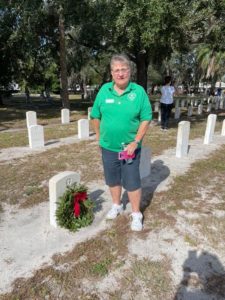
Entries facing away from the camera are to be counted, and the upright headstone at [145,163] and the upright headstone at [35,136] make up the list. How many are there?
0

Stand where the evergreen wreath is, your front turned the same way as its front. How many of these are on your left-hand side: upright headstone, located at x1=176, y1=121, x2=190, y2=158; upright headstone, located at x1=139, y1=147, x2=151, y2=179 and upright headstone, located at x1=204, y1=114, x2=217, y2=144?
3

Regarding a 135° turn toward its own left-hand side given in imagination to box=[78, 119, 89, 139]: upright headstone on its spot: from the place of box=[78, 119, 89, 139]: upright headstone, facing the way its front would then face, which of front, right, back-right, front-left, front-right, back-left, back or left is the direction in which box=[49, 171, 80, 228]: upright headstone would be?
back

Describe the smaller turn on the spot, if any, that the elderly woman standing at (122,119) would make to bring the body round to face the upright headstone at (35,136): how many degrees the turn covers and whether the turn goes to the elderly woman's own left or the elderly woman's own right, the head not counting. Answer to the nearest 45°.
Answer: approximately 135° to the elderly woman's own right

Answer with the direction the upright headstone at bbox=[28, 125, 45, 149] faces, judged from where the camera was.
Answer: facing the viewer and to the right of the viewer

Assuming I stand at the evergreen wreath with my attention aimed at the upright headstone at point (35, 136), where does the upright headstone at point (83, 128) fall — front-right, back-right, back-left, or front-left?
front-right

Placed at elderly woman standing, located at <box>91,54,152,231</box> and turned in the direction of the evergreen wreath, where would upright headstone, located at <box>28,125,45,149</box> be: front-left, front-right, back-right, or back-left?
front-right

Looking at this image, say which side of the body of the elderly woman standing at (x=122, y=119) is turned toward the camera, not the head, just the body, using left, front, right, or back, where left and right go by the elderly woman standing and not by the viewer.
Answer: front

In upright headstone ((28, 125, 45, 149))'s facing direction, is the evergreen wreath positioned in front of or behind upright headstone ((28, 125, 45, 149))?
in front

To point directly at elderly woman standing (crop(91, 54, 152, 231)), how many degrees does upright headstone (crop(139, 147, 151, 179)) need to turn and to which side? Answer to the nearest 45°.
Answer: approximately 45° to its right

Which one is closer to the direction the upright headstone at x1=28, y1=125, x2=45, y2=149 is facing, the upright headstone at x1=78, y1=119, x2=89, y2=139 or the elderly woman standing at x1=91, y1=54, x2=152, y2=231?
the elderly woman standing
